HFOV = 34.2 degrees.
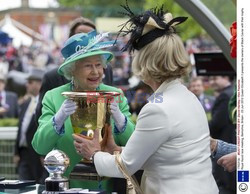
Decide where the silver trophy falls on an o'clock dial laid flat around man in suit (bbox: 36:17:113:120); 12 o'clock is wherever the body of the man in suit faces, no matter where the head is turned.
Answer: The silver trophy is roughly at 12 o'clock from the man in suit.

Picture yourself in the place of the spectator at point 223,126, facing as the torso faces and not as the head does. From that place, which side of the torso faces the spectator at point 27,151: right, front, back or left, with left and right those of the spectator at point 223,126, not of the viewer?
front

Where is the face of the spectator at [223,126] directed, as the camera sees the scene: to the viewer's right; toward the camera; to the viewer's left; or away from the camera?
to the viewer's left

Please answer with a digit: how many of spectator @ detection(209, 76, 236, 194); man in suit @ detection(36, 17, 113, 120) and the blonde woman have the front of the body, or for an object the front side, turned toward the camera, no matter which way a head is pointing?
1

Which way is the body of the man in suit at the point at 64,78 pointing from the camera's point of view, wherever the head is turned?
toward the camera

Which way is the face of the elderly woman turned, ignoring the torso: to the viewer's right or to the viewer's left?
to the viewer's right

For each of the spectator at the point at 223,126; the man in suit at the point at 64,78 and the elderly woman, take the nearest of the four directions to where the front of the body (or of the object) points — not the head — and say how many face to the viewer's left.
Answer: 1

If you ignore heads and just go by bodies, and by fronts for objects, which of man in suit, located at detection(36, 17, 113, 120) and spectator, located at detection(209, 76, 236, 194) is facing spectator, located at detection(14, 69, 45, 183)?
spectator, located at detection(209, 76, 236, 194)

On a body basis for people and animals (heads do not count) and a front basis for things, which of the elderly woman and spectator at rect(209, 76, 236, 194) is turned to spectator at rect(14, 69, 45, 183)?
spectator at rect(209, 76, 236, 194)

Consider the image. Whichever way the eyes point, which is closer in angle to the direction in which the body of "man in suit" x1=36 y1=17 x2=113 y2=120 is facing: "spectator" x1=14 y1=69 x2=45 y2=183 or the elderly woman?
the elderly woman

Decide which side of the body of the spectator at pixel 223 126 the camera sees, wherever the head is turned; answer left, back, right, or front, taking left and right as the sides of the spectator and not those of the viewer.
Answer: left

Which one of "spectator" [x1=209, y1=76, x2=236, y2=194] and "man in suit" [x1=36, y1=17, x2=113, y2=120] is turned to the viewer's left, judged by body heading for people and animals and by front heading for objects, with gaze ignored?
the spectator

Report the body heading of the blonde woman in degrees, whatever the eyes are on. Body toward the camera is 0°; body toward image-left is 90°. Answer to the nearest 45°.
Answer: approximately 135°

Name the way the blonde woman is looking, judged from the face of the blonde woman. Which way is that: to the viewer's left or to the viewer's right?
to the viewer's left

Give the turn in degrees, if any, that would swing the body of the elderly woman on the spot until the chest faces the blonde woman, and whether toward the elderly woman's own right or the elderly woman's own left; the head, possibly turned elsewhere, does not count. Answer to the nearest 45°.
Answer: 0° — they already face them

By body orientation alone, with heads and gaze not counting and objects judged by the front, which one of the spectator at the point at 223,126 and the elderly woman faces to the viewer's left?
the spectator
